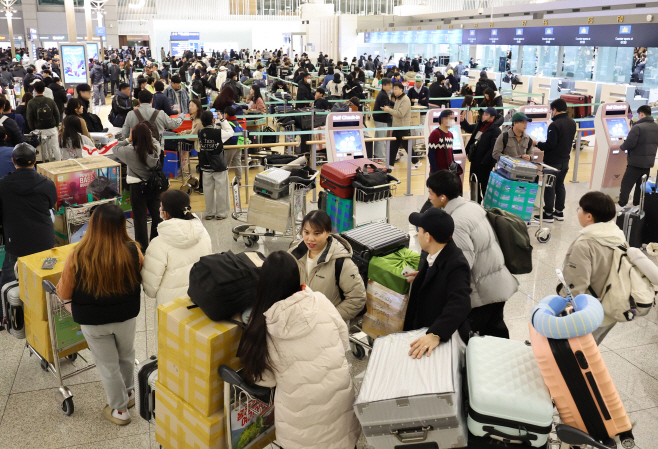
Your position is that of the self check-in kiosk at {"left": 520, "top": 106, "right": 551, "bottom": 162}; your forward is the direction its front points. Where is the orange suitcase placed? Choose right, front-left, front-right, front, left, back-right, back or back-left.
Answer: front

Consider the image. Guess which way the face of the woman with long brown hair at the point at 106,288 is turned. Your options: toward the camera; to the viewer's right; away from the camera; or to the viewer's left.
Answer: away from the camera

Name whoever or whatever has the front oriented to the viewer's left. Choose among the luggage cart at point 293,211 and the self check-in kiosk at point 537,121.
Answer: the luggage cart

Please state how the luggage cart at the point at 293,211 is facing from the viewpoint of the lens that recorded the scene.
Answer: facing to the left of the viewer

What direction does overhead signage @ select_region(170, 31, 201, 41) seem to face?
toward the camera

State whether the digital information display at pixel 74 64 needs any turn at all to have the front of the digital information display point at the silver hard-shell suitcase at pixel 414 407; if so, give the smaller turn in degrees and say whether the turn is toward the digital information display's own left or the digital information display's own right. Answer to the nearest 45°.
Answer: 0° — it already faces it

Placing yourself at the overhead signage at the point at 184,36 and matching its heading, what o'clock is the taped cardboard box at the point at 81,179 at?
The taped cardboard box is roughly at 12 o'clock from the overhead signage.

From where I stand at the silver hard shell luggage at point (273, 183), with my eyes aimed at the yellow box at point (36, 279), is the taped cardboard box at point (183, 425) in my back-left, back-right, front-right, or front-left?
front-left

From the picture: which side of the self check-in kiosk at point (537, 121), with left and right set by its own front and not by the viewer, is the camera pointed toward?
front

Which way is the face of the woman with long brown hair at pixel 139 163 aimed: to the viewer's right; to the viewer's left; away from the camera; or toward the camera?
away from the camera

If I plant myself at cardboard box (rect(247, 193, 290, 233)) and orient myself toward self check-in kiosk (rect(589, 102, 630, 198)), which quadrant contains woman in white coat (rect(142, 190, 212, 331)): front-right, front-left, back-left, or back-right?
back-right

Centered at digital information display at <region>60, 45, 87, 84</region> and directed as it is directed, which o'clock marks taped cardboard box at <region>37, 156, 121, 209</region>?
The taped cardboard box is roughly at 12 o'clock from the digital information display.

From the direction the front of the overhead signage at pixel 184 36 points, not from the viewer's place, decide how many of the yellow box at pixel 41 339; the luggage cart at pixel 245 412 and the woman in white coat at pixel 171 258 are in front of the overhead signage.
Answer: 3

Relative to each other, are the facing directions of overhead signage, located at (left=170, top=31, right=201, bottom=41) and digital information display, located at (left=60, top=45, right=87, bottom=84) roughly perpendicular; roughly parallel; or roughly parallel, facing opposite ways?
roughly parallel

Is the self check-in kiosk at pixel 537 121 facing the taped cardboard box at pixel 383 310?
yes

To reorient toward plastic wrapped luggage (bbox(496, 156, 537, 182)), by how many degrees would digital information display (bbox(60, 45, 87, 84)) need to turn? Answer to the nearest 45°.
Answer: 0° — it already faces it
